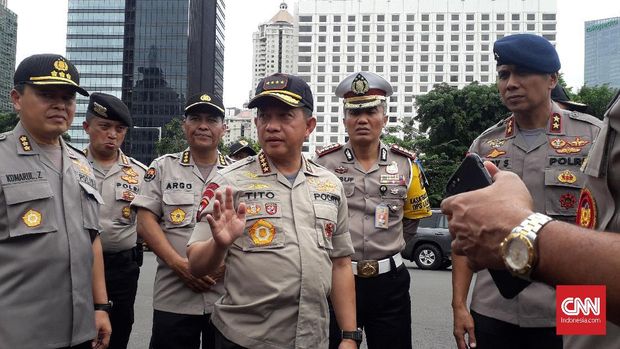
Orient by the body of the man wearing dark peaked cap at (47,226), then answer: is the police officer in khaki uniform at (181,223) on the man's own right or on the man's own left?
on the man's own left

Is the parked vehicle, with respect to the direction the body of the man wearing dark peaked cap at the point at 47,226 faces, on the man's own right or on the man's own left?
on the man's own left

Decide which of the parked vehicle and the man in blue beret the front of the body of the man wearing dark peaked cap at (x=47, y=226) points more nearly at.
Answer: the man in blue beret

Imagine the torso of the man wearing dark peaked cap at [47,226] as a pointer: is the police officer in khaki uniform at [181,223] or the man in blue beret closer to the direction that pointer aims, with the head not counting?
the man in blue beret

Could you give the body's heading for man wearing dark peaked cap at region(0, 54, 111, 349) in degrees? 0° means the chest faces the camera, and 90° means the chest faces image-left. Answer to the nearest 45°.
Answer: approximately 315°

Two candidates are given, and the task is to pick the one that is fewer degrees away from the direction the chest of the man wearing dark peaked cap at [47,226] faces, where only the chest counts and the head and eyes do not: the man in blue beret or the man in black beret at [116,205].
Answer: the man in blue beret
